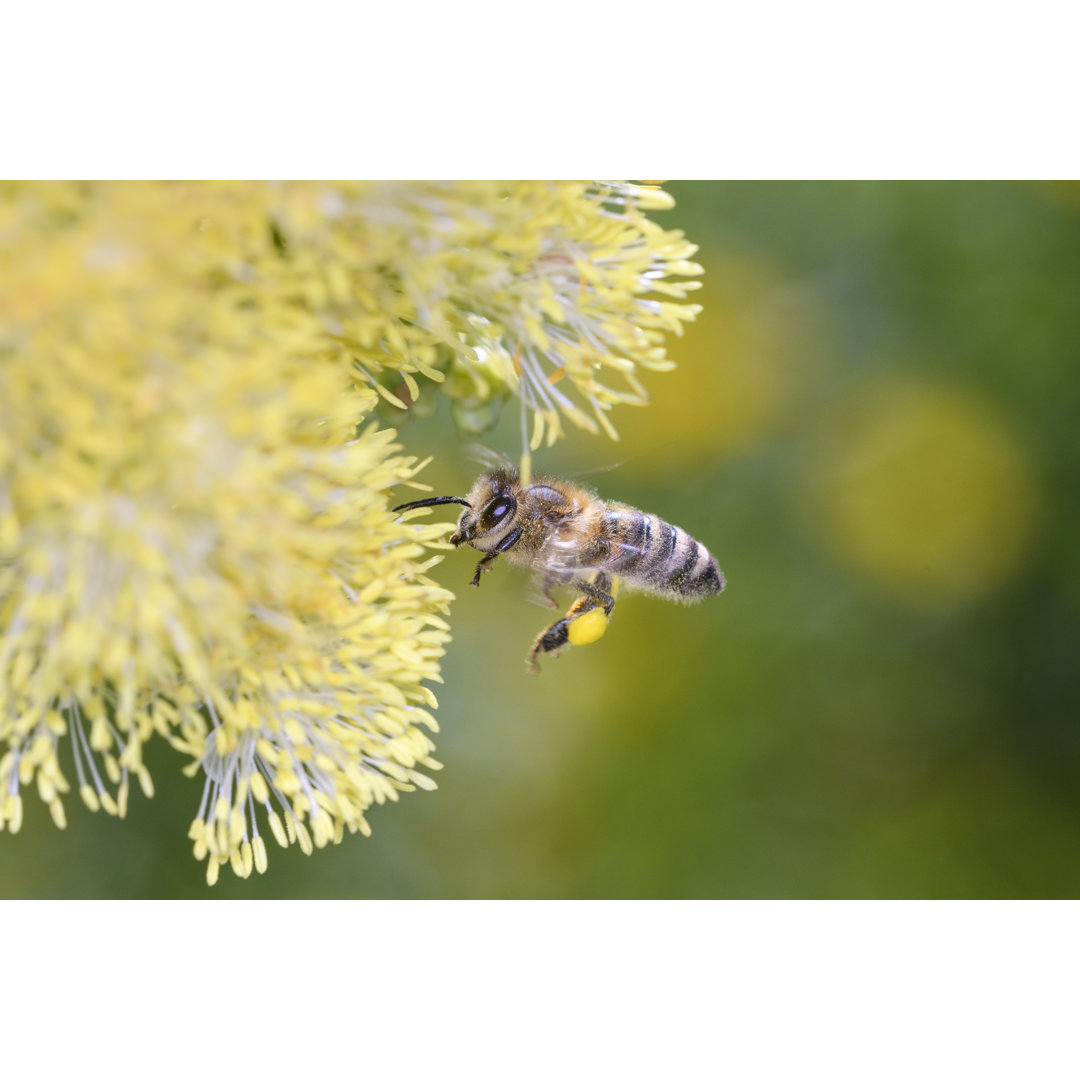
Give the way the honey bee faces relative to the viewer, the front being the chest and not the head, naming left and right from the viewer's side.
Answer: facing to the left of the viewer
